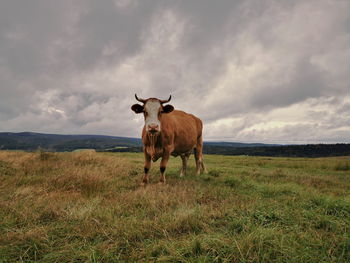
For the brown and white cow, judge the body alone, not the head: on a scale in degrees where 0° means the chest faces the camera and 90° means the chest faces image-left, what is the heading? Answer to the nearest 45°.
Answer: approximately 45°
